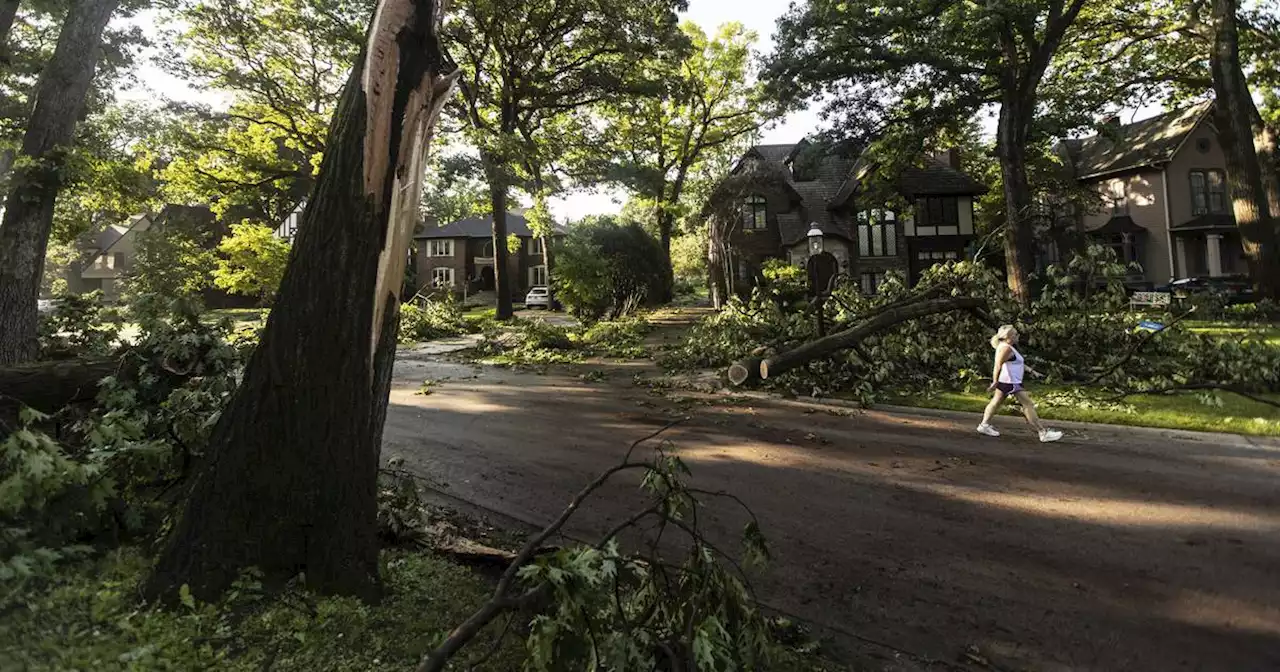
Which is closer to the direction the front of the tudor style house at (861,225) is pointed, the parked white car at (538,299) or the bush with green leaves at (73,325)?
the bush with green leaves

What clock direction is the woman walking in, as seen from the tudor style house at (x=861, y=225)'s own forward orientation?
The woman walking is roughly at 12 o'clock from the tudor style house.

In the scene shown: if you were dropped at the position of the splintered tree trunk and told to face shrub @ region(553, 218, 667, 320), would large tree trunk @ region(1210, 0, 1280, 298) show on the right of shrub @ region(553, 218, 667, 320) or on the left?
right

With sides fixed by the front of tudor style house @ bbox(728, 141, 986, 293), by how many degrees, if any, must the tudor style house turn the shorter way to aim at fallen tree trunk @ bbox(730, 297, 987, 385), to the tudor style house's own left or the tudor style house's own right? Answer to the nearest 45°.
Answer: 0° — it already faces it
